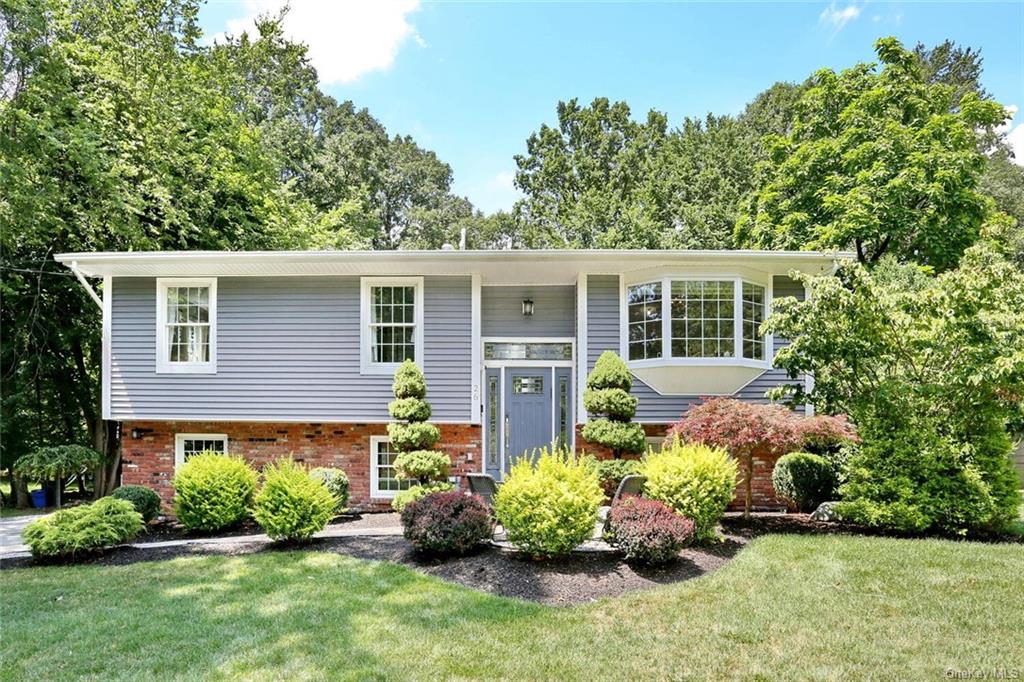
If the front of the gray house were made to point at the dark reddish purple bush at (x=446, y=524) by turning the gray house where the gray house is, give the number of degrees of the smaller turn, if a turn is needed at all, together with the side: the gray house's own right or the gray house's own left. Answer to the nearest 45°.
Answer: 0° — it already faces it

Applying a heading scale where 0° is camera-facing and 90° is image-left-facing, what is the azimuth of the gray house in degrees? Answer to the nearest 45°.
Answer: approximately 0°

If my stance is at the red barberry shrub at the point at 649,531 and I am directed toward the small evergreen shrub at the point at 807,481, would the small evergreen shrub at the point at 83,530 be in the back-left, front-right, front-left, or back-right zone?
back-left

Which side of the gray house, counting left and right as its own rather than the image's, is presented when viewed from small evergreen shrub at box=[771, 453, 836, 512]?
left

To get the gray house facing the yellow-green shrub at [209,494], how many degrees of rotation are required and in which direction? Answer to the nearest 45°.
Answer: approximately 45° to its right

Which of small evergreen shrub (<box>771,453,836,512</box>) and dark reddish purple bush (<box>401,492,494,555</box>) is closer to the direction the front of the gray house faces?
the dark reddish purple bush

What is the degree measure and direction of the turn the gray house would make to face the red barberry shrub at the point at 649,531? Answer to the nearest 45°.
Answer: approximately 45° to its left
